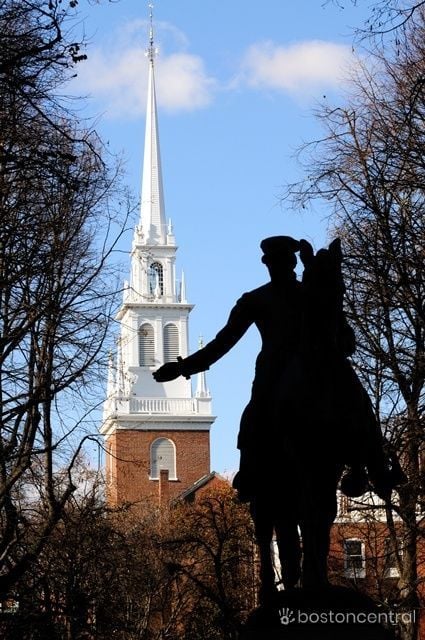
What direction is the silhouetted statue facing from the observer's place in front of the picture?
facing the viewer and to the right of the viewer
